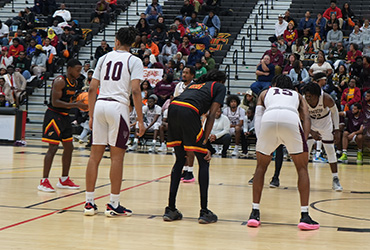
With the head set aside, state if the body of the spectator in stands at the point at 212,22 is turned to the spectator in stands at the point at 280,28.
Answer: no

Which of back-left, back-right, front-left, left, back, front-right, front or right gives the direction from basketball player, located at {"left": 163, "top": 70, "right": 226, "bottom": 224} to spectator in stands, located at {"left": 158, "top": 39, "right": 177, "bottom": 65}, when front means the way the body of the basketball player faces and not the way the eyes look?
front-left

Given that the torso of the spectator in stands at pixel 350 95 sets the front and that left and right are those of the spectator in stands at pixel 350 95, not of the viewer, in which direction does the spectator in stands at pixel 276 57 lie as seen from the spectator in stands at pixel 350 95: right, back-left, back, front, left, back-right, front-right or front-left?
right

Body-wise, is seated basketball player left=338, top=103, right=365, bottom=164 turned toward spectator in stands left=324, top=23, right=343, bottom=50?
no

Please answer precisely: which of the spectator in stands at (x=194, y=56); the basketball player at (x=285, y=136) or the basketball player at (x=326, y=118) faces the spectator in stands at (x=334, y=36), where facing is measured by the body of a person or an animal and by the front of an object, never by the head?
the basketball player at (x=285, y=136)

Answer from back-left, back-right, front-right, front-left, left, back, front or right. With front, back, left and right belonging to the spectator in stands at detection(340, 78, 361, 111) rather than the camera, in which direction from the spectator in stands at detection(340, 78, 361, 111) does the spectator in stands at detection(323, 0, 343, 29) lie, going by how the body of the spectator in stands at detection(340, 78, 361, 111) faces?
back-right

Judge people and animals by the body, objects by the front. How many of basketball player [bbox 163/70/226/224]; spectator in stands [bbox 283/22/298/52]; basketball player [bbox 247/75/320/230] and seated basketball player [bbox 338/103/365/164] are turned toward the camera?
2

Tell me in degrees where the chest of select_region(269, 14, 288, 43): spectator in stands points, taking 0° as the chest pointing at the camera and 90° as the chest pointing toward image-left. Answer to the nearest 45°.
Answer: approximately 45°

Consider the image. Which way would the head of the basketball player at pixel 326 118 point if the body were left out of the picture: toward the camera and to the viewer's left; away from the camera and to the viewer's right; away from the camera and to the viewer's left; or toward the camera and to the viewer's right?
toward the camera and to the viewer's left

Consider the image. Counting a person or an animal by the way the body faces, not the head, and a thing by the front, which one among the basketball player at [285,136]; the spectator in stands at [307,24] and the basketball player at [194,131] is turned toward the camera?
the spectator in stands

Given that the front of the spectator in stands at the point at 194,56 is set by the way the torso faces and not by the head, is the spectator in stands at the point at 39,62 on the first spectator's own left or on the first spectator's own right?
on the first spectator's own right

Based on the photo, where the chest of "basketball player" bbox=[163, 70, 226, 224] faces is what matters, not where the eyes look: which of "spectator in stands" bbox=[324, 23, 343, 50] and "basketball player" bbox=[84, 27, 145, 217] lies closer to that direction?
the spectator in stands

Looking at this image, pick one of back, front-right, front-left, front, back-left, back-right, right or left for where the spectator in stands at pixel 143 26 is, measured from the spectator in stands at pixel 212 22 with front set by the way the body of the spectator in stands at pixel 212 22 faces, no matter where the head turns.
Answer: right

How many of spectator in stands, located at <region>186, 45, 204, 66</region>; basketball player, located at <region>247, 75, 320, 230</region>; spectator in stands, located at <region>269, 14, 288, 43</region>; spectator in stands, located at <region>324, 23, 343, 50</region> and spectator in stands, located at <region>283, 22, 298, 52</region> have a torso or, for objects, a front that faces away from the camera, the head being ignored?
1

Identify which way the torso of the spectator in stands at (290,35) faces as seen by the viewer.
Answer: toward the camera

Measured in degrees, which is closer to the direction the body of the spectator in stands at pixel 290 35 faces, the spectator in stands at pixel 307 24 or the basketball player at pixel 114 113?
the basketball player

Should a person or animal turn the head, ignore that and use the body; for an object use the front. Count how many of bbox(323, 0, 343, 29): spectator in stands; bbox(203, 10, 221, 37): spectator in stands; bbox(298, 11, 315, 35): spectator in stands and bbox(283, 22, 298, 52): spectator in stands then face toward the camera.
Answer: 4

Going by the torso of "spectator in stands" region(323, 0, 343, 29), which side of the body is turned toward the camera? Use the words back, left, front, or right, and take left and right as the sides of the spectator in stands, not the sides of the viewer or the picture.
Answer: front

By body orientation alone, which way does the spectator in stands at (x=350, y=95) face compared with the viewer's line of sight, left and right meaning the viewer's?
facing the viewer and to the left of the viewer

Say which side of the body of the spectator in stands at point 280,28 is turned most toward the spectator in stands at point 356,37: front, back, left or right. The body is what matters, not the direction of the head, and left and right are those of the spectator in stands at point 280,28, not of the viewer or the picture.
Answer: left
